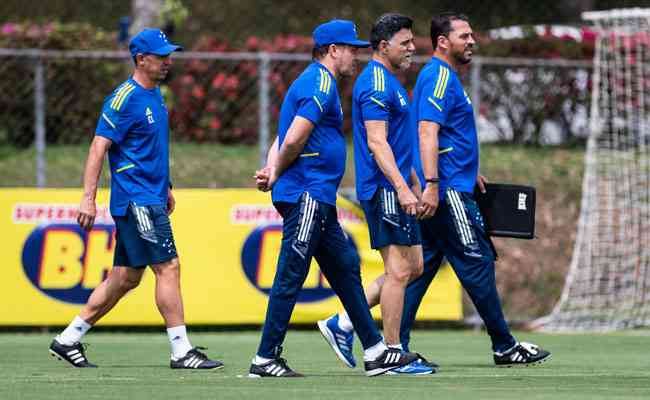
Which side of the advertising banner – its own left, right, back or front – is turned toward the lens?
front

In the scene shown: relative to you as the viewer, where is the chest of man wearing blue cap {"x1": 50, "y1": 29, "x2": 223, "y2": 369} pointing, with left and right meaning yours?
facing to the right of the viewer

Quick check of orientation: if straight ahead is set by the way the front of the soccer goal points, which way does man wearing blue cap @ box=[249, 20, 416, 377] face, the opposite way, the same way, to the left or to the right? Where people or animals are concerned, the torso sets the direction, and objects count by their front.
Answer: the same way

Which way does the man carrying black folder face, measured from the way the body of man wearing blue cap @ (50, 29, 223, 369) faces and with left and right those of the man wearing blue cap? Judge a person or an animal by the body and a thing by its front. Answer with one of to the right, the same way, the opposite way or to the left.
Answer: the same way

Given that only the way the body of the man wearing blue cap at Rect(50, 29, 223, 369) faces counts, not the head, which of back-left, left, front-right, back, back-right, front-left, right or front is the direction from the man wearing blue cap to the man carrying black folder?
front

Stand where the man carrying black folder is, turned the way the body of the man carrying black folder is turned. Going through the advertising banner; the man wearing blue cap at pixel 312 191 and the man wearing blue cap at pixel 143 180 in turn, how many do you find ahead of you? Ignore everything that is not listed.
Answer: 0

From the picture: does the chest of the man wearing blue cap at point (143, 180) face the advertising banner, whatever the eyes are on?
no

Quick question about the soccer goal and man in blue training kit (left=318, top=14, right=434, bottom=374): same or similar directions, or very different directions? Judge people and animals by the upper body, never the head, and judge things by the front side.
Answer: same or similar directions

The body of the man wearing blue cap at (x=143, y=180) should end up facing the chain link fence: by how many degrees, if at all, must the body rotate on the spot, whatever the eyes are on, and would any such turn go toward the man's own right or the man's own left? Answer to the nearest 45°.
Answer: approximately 90° to the man's own left

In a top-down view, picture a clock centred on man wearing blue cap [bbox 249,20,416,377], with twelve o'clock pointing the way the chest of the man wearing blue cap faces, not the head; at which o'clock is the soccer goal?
The soccer goal is roughly at 10 o'clock from the man wearing blue cap.
